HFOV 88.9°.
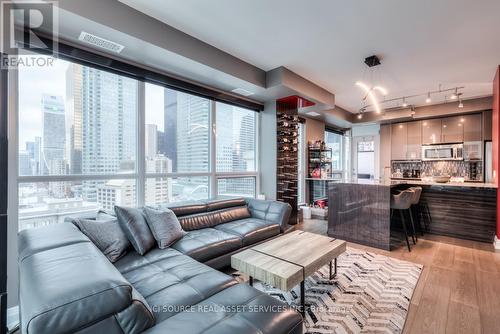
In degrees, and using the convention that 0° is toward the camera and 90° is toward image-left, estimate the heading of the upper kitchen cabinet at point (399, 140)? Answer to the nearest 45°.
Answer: approximately 0°

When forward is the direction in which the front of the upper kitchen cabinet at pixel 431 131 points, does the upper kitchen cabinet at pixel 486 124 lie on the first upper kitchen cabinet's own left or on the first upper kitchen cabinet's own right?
on the first upper kitchen cabinet's own left

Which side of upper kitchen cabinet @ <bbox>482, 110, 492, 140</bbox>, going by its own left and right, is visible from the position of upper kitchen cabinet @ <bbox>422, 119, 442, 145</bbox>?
right

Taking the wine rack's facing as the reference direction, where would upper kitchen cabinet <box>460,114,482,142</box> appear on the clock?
The upper kitchen cabinet is roughly at 10 o'clock from the wine rack.

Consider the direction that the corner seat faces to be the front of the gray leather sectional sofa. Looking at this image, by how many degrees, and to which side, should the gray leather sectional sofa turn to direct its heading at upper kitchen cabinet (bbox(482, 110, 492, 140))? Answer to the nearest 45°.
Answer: approximately 45° to its left

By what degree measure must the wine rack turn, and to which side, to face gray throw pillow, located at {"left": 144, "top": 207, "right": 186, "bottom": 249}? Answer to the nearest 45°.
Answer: approximately 90° to its right

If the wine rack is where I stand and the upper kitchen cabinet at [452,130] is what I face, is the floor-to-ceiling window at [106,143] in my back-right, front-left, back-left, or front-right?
back-right
